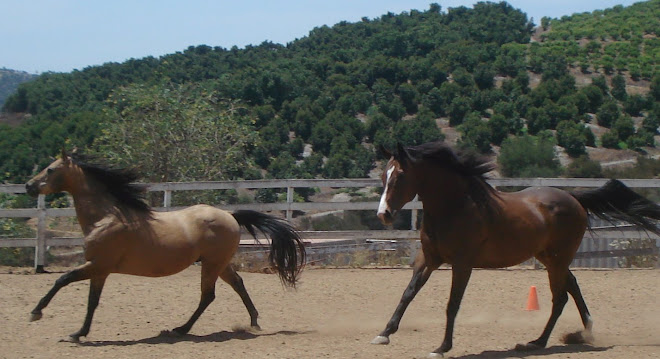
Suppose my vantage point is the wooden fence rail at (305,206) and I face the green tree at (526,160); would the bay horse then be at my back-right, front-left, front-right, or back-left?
back-right

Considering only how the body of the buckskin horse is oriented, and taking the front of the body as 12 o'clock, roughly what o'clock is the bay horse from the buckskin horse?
The bay horse is roughly at 7 o'clock from the buckskin horse.

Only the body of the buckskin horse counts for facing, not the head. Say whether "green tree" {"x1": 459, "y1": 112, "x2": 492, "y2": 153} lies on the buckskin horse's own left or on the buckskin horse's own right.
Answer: on the buckskin horse's own right

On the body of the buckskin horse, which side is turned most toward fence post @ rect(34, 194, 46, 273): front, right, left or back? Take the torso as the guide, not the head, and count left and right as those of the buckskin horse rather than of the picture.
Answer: right

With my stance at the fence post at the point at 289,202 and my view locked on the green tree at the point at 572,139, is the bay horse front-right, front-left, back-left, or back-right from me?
back-right

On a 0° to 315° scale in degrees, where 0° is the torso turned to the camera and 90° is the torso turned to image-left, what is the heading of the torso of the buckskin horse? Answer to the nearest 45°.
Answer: approximately 90°

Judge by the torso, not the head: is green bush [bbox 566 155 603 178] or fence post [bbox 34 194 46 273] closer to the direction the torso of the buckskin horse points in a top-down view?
the fence post

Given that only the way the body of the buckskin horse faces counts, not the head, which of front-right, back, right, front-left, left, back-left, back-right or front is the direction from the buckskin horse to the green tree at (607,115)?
back-right

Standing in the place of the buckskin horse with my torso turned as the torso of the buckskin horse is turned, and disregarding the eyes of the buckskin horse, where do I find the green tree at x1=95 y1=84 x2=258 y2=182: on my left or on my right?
on my right

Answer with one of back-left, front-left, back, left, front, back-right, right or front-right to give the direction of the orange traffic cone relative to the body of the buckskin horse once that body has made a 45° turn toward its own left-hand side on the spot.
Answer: back-left

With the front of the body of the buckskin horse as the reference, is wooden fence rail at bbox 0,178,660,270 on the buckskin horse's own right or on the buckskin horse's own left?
on the buckskin horse's own right
